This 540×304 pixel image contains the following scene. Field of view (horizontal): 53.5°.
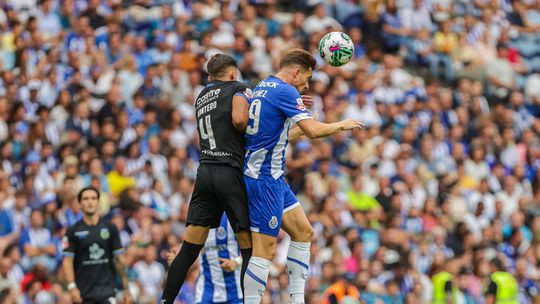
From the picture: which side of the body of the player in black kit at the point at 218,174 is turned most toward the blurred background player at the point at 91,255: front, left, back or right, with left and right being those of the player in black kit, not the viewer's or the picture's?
left

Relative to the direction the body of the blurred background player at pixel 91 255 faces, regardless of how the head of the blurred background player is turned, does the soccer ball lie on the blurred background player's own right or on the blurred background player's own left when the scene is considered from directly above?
on the blurred background player's own left

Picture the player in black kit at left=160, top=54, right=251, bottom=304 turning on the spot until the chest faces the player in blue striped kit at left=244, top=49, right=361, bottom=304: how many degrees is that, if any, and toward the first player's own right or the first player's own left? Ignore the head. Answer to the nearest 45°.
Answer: approximately 45° to the first player's own right

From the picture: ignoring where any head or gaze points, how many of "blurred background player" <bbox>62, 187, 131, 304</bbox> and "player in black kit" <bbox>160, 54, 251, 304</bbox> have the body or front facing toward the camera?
1

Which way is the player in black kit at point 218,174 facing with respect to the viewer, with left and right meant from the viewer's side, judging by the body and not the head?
facing away from the viewer and to the right of the viewer

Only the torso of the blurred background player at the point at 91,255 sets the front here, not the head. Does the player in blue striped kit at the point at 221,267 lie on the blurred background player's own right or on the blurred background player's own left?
on the blurred background player's own left

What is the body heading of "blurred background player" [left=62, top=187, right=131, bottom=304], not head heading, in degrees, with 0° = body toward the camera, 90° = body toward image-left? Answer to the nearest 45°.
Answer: approximately 0°
